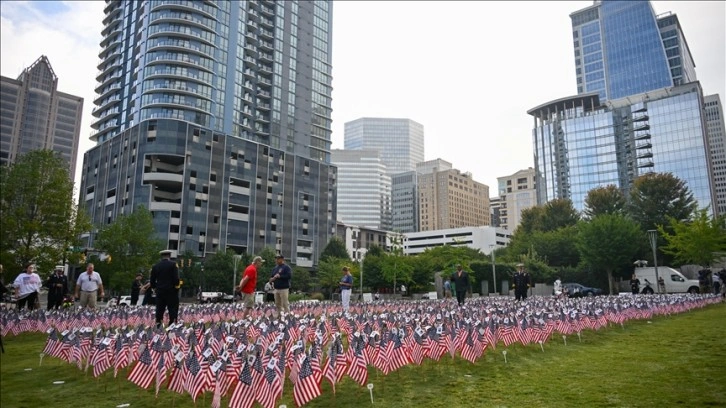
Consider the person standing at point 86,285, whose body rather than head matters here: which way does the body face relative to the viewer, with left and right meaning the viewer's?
facing the viewer

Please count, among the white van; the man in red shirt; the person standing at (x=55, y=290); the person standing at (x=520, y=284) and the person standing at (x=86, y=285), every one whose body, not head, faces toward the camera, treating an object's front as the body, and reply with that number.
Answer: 3

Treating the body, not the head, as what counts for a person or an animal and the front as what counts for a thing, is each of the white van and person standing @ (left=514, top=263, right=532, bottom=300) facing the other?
no

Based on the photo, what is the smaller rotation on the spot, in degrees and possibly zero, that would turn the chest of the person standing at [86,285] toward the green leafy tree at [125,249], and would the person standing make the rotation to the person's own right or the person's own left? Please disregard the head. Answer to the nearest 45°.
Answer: approximately 180°

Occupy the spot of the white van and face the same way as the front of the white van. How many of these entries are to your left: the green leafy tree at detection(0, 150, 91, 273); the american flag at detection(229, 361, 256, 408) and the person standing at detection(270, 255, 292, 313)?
0

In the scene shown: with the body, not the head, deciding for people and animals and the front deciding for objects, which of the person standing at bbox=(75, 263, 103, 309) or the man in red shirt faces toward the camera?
the person standing

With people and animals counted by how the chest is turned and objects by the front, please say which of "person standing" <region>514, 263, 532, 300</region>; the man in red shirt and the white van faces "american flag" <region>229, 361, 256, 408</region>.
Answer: the person standing

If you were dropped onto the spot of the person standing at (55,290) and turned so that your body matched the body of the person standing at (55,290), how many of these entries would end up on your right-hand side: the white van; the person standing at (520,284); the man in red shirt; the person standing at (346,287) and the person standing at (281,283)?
0

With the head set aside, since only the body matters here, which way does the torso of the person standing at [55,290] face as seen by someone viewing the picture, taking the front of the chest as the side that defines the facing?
toward the camera

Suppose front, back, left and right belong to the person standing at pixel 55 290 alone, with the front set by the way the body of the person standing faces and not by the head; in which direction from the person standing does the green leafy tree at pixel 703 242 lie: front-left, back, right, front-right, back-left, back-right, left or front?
left

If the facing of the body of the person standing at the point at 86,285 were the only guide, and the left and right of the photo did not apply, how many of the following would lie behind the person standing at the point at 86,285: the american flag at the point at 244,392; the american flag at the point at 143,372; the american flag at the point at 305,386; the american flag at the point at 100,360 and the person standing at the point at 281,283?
0

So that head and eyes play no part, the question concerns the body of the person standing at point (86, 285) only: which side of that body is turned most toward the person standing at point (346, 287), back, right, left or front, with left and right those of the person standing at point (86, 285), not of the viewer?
left
